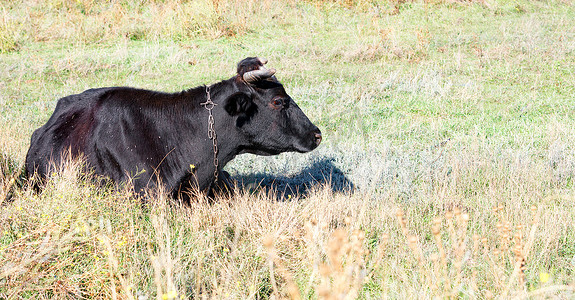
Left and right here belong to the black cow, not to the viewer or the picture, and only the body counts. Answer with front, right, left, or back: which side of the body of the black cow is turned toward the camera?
right
